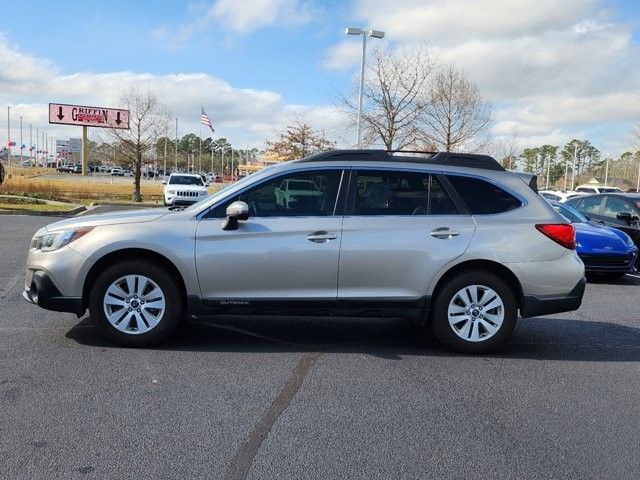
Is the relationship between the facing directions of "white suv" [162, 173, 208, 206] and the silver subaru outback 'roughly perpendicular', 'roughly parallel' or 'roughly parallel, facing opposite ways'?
roughly perpendicular

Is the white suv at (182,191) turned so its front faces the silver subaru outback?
yes

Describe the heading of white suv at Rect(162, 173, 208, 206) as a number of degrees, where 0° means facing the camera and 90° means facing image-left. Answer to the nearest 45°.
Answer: approximately 0°

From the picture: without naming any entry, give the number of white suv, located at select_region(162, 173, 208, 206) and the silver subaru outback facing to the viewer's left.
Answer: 1

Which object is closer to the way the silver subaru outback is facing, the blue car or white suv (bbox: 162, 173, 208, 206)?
the white suv

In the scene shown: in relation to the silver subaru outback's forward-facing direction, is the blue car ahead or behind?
behind

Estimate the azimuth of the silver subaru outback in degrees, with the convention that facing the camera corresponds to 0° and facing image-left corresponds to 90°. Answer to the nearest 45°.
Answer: approximately 90°

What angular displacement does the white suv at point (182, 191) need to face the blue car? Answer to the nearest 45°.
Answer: approximately 45° to its left
